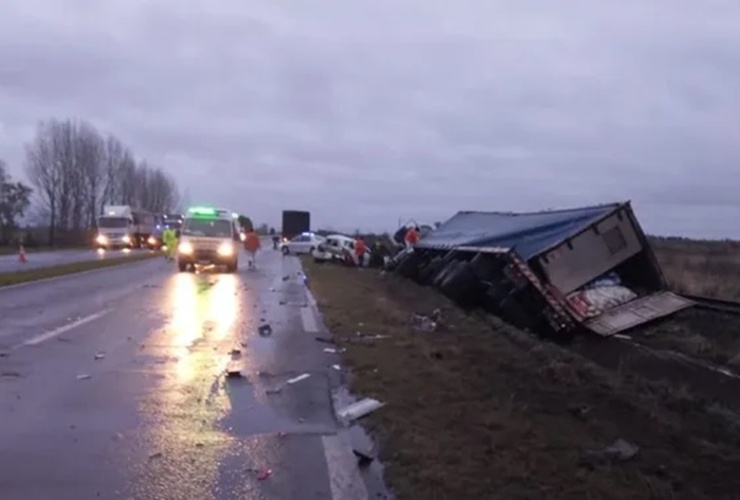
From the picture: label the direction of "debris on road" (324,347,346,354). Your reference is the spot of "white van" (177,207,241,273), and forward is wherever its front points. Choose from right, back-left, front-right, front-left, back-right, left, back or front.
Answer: front

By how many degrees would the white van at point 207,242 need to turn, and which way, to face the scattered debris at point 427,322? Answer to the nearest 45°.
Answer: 0° — it already faces it

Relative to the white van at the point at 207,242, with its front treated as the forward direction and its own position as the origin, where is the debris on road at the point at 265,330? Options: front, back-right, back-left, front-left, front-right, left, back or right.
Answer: front

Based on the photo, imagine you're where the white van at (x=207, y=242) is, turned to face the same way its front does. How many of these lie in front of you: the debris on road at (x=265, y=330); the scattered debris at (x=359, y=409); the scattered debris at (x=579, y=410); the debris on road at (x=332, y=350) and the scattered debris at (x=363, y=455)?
5

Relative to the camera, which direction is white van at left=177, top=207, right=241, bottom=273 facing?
toward the camera

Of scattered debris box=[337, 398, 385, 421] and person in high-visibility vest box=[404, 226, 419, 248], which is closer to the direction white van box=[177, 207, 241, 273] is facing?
the scattered debris

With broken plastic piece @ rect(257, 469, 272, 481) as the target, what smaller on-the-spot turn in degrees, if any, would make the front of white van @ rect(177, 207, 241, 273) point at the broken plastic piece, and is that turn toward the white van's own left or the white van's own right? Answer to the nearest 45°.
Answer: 0° — it already faces it

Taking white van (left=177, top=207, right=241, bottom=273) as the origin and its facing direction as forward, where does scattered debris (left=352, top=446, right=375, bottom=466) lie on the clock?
The scattered debris is roughly at 12 o'clock from the white van.

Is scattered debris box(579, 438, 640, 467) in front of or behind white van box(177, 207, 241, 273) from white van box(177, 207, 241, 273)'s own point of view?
in front

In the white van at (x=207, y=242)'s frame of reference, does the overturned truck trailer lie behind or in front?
in front

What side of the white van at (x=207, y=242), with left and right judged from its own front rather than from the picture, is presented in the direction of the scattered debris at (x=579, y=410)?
front

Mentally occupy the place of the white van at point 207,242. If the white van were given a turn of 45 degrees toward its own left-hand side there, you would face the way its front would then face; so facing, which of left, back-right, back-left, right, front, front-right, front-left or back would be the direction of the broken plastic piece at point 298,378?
front-right

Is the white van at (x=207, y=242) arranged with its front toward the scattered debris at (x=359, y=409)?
yes
